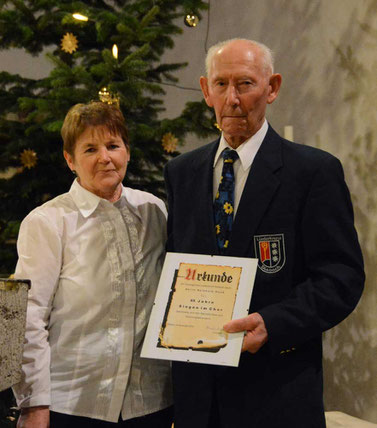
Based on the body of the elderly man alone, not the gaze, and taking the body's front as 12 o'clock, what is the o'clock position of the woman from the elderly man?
The woman is roughly at 2 o'clock from the elderly man.

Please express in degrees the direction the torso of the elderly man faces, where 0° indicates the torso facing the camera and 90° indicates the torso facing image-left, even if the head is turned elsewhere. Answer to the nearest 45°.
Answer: approximately 45°
